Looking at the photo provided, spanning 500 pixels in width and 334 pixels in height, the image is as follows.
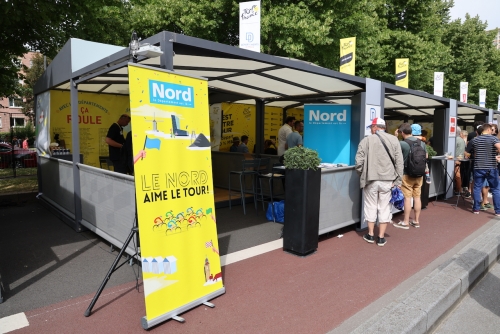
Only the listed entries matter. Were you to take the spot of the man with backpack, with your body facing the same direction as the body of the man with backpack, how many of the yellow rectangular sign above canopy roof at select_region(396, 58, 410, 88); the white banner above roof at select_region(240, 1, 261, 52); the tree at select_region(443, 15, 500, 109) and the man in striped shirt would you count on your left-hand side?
1

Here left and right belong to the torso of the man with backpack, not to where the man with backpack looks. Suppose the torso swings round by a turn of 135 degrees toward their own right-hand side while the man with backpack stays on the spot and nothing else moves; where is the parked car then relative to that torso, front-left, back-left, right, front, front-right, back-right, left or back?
back

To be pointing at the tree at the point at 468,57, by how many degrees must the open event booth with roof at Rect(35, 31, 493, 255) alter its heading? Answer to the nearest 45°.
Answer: approximately 90° to its left

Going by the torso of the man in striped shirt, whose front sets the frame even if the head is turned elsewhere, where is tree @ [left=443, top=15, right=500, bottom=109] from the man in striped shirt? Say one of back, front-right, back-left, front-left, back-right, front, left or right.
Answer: front

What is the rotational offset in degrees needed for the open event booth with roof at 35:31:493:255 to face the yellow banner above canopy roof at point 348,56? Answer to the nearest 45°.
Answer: approximately 90° to its left

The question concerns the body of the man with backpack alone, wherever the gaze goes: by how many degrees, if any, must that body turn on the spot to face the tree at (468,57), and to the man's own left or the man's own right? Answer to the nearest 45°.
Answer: approximately 45° to the man's own right

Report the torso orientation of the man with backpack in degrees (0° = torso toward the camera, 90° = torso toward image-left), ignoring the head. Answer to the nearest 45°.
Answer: approximately 135°

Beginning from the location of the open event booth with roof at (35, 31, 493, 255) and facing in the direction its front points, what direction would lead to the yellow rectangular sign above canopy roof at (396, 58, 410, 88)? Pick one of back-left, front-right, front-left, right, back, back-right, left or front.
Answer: left

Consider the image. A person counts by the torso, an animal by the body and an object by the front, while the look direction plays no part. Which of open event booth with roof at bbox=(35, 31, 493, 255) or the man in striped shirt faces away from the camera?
the man in striped shirt

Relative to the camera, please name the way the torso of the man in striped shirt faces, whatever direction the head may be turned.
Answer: away from the camera

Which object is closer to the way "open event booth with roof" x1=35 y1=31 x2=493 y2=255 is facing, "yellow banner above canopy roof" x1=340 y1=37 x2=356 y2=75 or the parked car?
the yellow banner above canopy roof

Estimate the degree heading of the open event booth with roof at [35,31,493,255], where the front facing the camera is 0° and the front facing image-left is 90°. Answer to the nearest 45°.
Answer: approximately 315°

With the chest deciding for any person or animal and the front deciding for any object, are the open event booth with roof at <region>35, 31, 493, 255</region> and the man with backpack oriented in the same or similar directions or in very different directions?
very different directions
